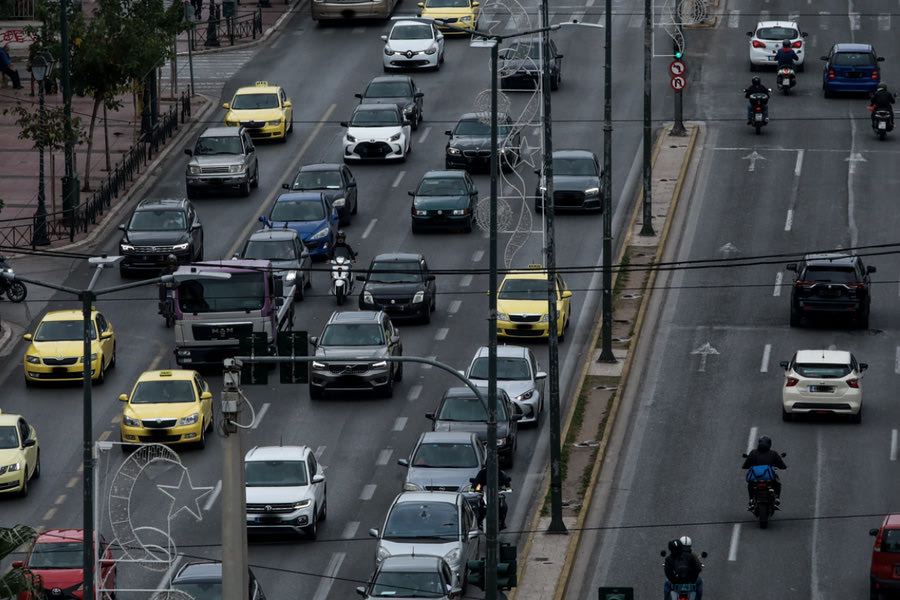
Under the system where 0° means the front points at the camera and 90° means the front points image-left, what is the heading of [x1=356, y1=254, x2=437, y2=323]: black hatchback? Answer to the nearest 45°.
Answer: approximately 0°

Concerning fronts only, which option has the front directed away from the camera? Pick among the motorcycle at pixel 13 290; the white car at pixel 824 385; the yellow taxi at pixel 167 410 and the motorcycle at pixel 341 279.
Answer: the white car

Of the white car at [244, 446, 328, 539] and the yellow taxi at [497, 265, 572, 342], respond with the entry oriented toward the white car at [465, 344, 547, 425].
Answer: the yellow taxi

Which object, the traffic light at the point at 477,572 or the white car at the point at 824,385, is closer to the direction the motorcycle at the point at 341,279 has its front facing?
the traffic light

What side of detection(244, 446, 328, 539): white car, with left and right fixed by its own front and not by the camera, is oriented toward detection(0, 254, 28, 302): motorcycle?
back

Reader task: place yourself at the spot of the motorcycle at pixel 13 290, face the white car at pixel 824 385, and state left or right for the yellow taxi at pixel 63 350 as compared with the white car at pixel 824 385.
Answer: right

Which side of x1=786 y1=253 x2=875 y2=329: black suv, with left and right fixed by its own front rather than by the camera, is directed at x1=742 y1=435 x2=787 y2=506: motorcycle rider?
back

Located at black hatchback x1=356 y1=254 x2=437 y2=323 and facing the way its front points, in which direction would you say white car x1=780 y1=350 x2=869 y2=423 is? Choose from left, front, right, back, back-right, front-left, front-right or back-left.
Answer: front-left

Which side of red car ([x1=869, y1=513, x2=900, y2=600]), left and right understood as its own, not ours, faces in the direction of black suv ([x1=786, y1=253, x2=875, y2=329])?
front

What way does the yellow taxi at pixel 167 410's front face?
toward the camera

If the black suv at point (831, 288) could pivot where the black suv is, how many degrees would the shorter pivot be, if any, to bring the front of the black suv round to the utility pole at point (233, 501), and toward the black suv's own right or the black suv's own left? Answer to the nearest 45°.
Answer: approximately 180°

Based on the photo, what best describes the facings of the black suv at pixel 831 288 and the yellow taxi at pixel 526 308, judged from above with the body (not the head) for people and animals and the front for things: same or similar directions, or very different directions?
very different directions

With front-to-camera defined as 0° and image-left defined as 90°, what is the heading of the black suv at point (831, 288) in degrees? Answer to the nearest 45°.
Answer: approximately 180°

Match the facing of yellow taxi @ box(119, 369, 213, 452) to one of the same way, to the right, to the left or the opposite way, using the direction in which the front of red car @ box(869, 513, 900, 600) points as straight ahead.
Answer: the opposite way

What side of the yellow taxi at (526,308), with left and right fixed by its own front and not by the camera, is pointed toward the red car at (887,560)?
front

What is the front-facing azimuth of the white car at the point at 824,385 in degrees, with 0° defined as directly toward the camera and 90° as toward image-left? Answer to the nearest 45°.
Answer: approximately 180°

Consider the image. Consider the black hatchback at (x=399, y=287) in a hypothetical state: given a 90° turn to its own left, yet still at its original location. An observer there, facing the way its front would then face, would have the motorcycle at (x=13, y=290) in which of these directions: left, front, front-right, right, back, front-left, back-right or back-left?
back

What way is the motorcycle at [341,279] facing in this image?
toward the camera

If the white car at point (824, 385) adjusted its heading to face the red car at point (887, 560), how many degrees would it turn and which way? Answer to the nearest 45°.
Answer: approximately 180°
